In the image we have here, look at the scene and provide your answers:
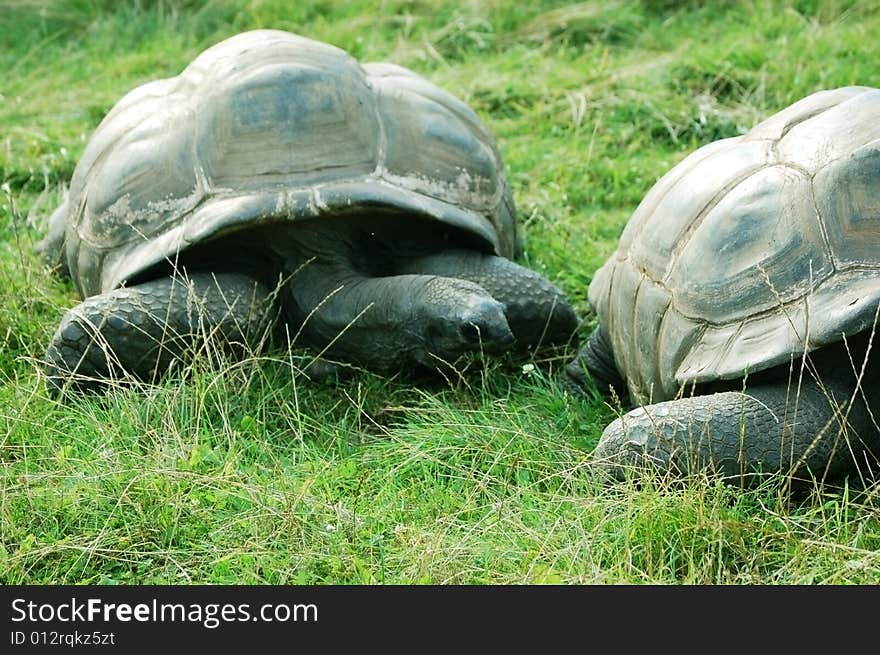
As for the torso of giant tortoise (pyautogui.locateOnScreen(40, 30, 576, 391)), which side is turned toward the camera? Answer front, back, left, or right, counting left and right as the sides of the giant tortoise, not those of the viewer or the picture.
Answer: front

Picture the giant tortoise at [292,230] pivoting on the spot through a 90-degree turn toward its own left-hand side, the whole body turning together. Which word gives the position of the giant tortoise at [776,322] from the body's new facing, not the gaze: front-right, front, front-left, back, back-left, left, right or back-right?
front-right
